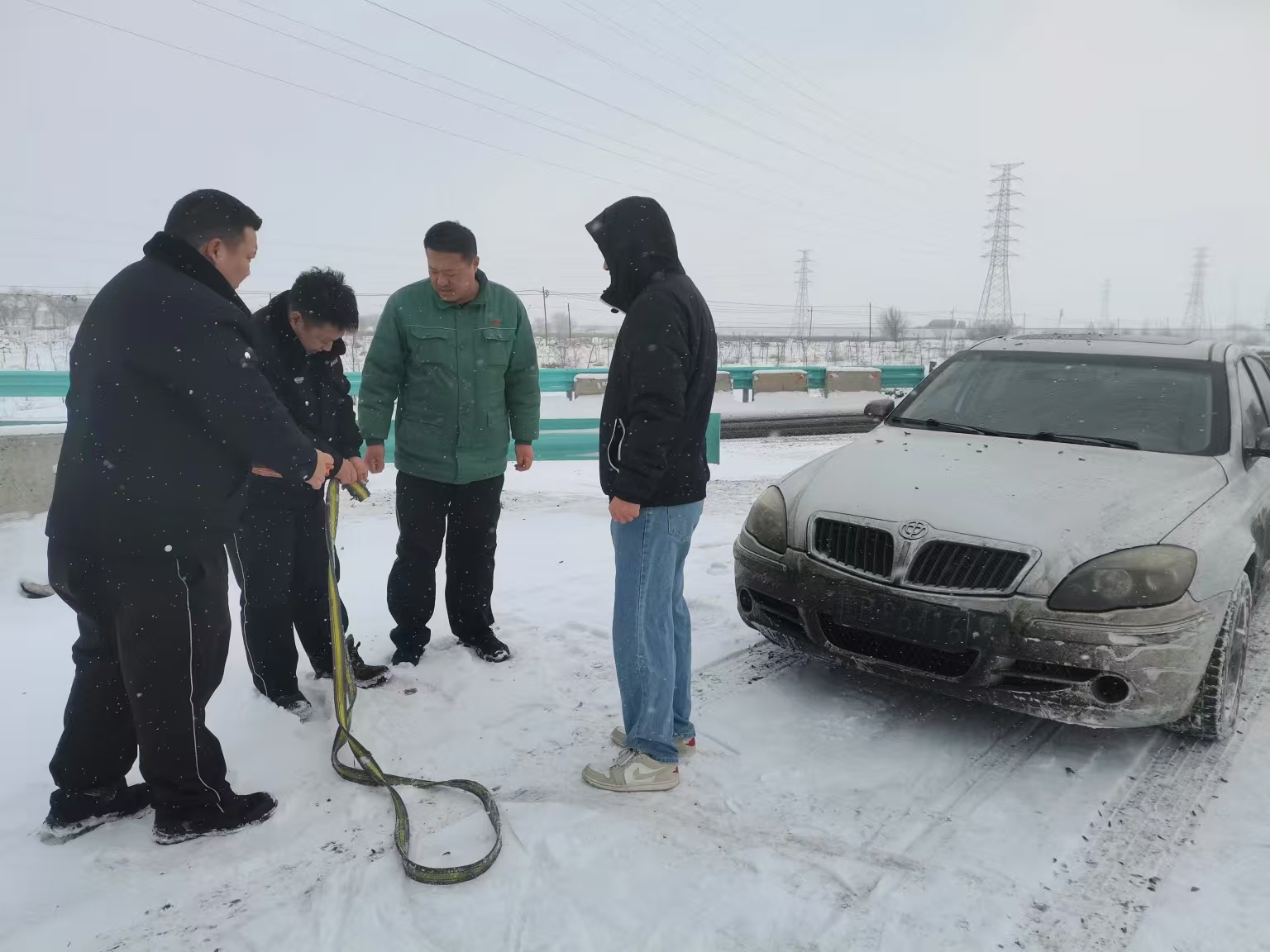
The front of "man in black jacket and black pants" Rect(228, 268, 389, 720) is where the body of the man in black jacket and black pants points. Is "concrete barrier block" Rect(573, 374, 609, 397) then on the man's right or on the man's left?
on the man's left

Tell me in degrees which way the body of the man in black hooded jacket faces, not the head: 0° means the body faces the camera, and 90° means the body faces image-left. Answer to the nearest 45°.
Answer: approximately 90°

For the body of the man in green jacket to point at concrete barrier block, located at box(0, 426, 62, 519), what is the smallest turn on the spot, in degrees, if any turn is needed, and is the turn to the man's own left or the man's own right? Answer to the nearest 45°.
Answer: approximately 135° to the man's own right

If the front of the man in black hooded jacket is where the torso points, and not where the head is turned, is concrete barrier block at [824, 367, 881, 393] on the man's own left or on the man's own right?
on the man's own right

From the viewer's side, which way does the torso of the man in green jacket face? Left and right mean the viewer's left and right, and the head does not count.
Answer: facing the viewer

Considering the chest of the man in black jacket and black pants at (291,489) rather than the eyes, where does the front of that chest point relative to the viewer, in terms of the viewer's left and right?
facing the viewer and to the right of the viewer

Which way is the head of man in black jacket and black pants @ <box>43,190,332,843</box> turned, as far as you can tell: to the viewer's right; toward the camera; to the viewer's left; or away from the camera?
to the viewer's right

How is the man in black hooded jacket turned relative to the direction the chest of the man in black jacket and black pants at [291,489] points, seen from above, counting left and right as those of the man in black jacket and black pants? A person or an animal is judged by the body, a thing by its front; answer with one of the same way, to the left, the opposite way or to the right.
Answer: the opposite way

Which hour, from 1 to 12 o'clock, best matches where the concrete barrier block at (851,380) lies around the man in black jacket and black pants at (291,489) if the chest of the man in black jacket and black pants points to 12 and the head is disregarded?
The concrete barrier block is roughly at 9 o'clock from the man in black jacket and black pants.

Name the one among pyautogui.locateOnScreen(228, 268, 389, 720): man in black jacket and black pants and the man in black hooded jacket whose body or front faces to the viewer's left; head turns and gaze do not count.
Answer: the man in black hooded jacket

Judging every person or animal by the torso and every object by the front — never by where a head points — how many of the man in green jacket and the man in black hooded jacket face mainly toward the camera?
1

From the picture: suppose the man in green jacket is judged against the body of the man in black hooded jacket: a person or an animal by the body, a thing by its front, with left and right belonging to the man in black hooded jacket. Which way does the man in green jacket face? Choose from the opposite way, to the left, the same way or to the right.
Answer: to the left

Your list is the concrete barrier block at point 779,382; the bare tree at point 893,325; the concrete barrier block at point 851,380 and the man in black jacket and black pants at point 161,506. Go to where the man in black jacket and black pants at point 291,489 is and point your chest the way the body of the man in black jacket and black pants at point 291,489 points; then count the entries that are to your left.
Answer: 3

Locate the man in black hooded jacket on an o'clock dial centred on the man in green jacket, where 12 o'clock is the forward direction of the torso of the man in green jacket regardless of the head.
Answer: The man in black hooded jacket is roughly at 11 o'clock from the man in green jacket.
